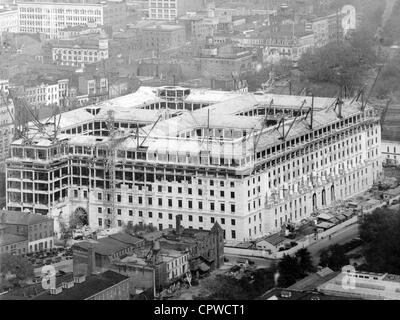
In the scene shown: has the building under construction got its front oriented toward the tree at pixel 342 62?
no

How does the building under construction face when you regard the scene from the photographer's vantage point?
facing the viewer and to the right of the viewer

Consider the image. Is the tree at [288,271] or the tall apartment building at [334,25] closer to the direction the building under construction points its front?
the tree

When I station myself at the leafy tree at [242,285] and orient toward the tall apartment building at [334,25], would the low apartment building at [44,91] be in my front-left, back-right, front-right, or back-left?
front-left

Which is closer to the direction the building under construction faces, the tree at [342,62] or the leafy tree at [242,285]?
the leafy tree

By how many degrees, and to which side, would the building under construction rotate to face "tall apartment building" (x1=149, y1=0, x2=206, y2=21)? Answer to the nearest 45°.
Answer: approximately 135° to its left

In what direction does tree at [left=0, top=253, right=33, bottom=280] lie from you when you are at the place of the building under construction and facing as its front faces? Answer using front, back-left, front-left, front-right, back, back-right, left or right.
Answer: right

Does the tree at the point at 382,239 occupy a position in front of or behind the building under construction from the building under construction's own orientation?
in front

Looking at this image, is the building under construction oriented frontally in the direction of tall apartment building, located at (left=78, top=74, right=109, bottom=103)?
no

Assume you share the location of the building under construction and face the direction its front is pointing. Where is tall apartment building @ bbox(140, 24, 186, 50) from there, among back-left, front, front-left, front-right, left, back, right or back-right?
back-left

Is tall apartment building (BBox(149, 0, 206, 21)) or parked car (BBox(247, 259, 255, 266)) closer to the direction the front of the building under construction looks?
the parked car

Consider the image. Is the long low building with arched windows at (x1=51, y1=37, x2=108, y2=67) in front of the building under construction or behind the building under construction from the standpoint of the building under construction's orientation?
behind

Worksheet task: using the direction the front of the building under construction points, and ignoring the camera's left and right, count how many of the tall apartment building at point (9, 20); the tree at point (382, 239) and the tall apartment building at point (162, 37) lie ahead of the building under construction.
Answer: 1

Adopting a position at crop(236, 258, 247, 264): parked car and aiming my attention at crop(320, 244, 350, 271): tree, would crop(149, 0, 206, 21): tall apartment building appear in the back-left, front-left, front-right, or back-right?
back-left

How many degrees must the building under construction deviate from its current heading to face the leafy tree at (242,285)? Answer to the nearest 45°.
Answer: approximately 45° to its right

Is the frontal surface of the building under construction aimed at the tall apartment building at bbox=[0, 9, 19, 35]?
no

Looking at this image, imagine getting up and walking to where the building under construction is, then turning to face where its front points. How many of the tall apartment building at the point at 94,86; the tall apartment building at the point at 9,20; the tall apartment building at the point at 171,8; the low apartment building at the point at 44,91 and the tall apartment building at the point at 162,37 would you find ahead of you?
0

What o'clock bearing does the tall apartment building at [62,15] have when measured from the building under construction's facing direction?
The tall apartment building is roughly at 7 o'clock from the building under construction.
